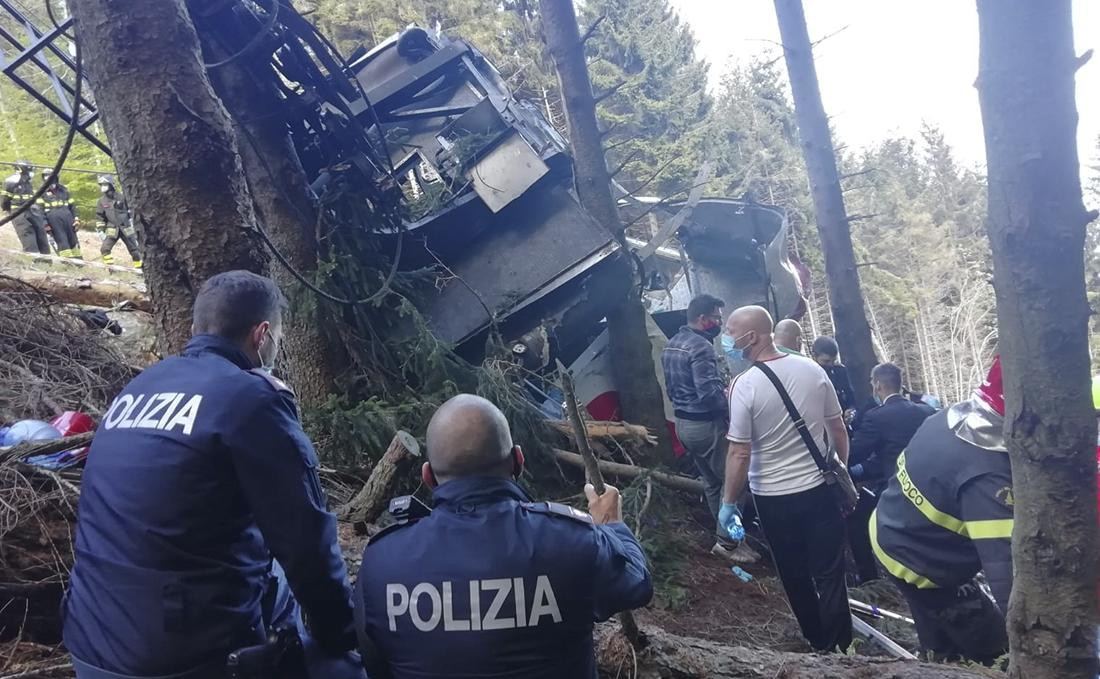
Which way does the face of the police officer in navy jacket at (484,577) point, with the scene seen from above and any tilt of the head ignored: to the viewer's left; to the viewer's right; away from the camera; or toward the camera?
away from the camera

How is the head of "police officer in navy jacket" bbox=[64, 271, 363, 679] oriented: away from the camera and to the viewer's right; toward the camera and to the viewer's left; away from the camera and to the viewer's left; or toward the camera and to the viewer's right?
away from the camera and to the viewer's right

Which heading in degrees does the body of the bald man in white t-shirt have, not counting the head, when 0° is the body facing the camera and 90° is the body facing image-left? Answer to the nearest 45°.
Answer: approximately 135°

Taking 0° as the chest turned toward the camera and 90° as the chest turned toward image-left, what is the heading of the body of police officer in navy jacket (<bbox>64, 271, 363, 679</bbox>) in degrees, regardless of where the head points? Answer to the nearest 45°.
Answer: approximately 225°

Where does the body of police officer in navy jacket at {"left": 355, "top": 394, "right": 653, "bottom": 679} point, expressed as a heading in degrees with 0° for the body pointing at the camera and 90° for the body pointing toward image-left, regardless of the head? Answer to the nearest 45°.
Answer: approximately 180°

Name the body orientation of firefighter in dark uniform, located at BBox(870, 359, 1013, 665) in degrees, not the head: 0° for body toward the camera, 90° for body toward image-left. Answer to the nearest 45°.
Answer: approximately 225°

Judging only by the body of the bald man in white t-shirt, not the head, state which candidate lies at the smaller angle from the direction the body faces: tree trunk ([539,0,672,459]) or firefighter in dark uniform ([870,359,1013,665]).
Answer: the tree trunk

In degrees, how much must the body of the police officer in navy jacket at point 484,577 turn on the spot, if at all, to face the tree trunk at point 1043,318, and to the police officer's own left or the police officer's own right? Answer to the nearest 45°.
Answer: approximately 90° to the police officer's own right
